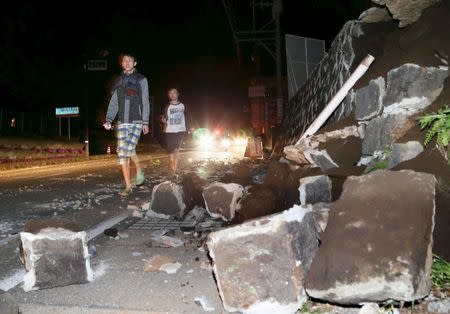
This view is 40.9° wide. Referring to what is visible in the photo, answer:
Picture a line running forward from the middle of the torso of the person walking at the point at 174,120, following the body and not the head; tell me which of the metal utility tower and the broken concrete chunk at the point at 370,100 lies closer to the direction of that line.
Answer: the broken concrete chunk

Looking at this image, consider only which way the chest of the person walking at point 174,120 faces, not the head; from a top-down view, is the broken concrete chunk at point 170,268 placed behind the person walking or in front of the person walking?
in front

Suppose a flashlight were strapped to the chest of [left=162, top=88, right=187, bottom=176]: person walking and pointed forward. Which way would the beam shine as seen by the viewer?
toward the camera

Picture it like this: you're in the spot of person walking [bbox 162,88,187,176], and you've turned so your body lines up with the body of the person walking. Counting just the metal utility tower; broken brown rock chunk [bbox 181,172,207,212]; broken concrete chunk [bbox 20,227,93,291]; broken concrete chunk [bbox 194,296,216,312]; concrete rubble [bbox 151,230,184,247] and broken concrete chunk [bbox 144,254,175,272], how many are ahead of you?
5

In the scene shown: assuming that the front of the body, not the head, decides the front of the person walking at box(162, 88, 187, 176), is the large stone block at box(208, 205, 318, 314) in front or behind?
in front

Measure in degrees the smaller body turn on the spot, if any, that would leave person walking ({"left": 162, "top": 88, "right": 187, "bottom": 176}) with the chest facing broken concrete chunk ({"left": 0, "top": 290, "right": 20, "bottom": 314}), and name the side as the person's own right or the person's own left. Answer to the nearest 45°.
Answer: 0° — they already face it

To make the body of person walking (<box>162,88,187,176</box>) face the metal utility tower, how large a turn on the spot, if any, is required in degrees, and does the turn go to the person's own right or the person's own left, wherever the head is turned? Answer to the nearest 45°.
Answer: approximately 180°

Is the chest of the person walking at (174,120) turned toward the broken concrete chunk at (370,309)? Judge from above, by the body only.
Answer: yes

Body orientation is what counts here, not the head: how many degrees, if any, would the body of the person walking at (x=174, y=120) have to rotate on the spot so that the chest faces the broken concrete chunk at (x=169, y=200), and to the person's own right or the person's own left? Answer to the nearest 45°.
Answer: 0° — they already face it

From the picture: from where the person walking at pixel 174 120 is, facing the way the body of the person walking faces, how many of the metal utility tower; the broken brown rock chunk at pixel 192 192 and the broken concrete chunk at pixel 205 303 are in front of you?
2

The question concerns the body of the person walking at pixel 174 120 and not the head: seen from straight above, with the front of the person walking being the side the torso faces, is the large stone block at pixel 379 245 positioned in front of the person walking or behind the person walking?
in front

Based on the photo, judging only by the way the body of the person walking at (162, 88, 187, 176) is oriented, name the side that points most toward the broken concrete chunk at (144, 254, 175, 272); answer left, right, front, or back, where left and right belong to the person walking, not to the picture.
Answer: front
